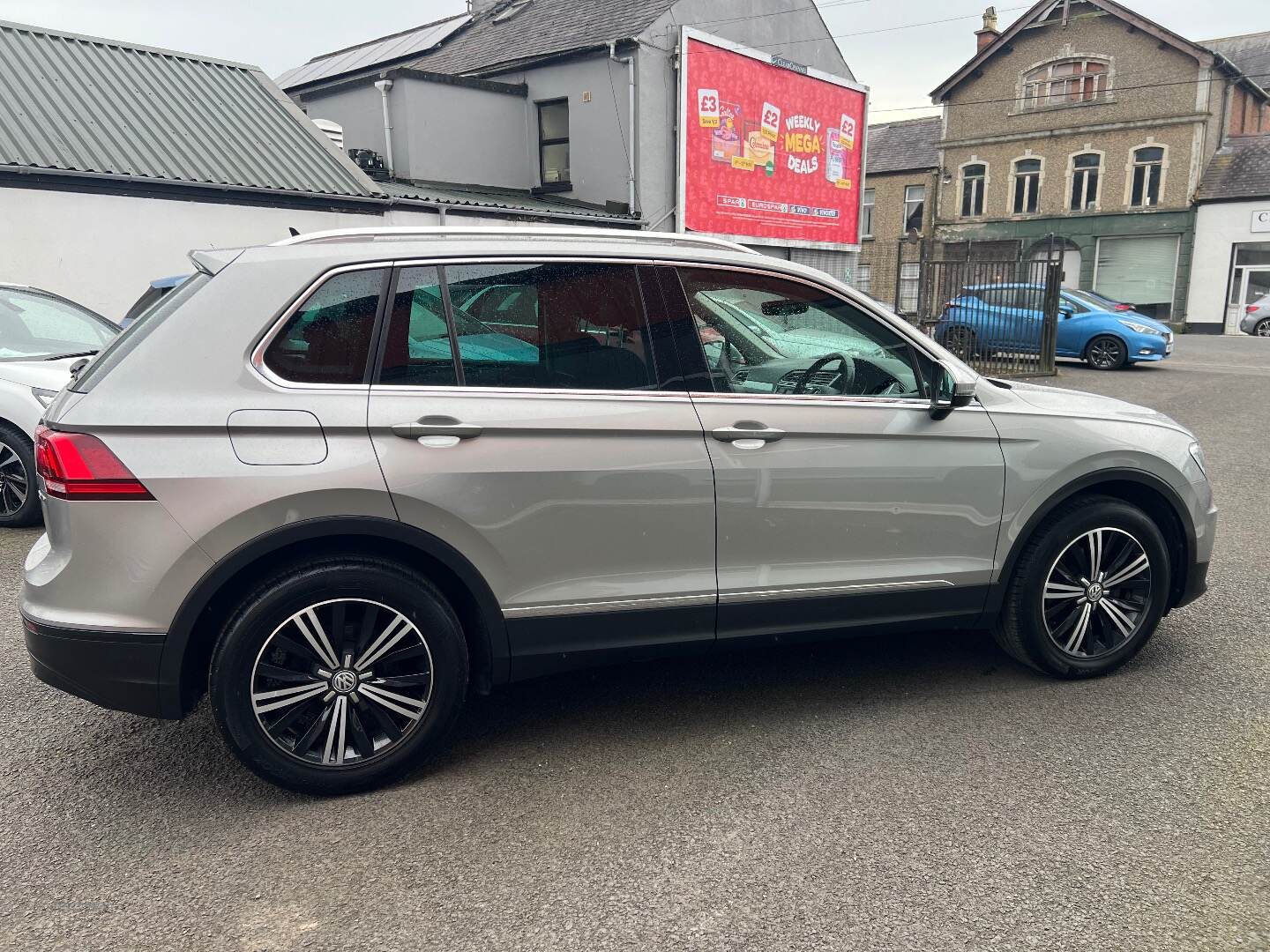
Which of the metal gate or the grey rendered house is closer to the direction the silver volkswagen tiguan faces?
the metal gate

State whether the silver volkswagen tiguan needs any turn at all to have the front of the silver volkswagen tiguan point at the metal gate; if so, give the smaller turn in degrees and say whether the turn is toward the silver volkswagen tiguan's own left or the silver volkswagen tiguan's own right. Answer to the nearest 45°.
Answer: approximately 45° to the silver volkswagen tiguan's own left

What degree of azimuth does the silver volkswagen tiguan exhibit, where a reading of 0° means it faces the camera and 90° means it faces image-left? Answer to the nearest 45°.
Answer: approximately 270°

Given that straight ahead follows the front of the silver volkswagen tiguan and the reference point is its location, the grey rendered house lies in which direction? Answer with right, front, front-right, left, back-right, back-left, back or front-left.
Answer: left

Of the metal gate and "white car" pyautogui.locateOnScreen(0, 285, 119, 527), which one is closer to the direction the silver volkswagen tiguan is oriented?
the metal gate

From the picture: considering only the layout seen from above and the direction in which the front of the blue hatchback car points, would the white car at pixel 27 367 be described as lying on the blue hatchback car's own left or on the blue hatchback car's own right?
on the blue hatchback car's own right

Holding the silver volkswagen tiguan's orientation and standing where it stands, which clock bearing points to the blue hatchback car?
The blue hatchback car is roughly at 10 o'clock from the silver volkswagen tiguan.

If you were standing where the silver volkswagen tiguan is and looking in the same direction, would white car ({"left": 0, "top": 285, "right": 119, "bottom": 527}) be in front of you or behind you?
behind

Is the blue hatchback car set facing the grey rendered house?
no

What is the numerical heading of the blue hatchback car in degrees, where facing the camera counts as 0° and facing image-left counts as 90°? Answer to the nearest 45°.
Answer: approximately 270°

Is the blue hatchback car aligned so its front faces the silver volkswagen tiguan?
no

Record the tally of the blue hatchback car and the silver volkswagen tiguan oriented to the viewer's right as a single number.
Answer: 2

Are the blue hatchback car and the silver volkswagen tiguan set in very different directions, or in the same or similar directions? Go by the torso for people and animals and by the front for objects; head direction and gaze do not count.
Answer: same or similar directions
